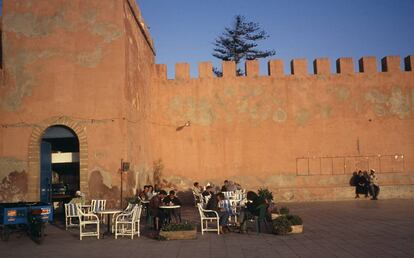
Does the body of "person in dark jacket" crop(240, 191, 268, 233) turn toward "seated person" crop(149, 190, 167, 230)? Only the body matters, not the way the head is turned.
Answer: yes

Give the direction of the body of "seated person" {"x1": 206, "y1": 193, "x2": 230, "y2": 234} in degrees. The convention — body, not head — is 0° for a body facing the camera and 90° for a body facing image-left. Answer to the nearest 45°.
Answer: approximately 270°

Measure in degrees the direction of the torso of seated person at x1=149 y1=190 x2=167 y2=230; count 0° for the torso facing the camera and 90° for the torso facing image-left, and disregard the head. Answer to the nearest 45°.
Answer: approximately 270°

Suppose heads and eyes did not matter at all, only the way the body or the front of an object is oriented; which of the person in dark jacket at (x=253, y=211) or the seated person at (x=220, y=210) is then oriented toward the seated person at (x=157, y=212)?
the person in dark jacket

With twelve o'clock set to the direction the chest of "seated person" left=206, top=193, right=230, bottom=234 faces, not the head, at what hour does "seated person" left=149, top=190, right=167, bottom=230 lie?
"seated person" left=149, top=190, right=167, bottom=230 is roughly at 6 o'clock from "seated person" left=206, top=193, right=230, bottom=234.

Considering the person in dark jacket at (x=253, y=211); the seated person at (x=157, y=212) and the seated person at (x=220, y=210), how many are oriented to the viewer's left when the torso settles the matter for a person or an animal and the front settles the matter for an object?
1

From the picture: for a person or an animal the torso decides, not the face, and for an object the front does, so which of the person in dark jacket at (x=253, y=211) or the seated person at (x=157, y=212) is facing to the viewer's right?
the seated person

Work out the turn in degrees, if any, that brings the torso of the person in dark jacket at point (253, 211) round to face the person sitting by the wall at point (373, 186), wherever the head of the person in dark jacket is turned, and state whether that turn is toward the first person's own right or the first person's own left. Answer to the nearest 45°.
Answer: approximately 135° to the first person's own right

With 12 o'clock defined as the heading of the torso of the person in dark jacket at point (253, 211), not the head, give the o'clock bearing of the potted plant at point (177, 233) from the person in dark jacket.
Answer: The potted plant is roughly at 11 o'clock from the person in dark jacket.

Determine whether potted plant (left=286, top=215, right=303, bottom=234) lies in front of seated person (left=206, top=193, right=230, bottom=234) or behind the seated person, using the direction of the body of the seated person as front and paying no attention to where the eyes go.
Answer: in front

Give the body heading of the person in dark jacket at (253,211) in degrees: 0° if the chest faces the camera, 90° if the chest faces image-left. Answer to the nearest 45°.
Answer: approximately 90°

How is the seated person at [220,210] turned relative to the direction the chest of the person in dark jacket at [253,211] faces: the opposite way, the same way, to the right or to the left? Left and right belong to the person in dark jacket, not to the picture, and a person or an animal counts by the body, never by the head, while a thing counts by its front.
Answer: the opposite way

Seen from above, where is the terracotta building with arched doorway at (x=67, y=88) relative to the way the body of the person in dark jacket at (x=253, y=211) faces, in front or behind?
in front
